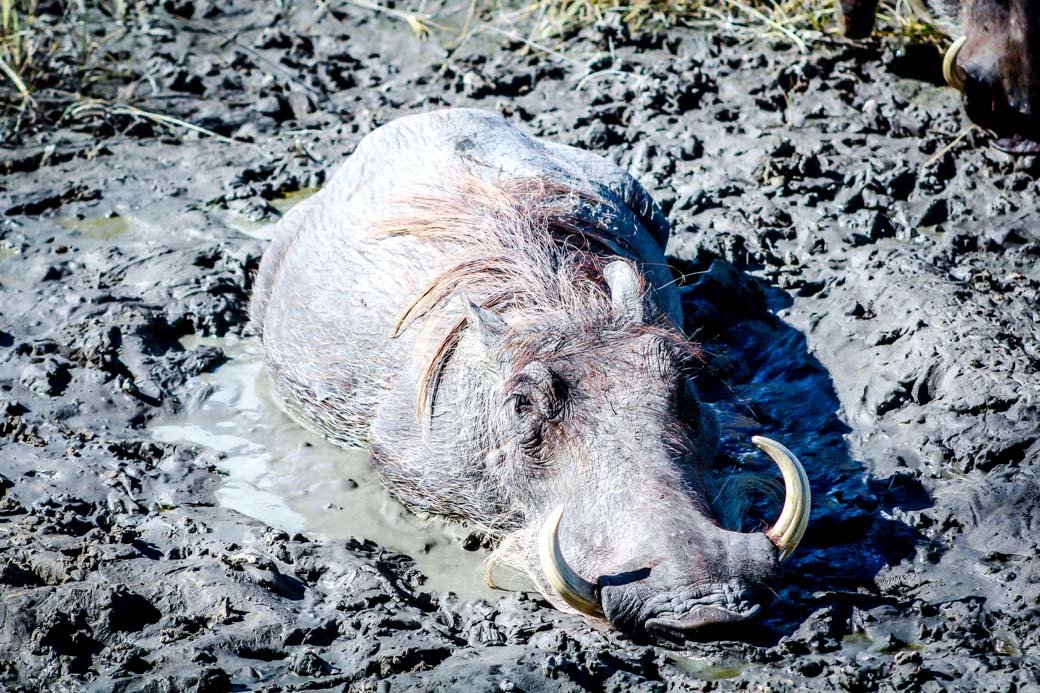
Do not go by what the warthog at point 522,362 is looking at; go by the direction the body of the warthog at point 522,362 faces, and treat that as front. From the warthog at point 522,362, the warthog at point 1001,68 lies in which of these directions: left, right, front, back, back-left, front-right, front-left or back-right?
left

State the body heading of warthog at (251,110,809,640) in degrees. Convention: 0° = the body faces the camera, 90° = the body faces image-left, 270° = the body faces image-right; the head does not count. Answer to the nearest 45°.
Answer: approximately 315°
